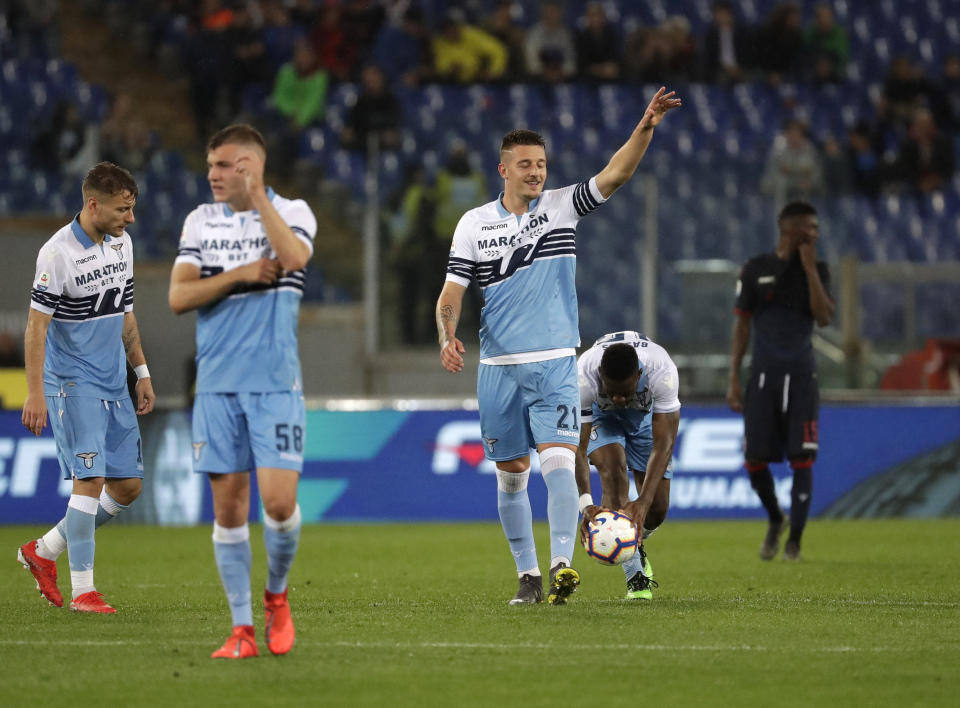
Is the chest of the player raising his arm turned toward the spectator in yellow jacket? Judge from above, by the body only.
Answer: no

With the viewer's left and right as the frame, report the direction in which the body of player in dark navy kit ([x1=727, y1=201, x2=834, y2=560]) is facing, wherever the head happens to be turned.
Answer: facing the viewer

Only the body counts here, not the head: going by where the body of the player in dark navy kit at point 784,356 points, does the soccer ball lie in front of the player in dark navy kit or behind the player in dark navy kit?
in front

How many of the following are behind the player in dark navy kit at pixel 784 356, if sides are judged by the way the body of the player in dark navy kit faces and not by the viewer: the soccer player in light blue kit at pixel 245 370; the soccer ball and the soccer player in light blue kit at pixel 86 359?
0

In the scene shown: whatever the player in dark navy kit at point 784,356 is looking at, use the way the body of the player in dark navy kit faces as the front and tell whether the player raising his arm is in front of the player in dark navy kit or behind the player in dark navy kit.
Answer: in front

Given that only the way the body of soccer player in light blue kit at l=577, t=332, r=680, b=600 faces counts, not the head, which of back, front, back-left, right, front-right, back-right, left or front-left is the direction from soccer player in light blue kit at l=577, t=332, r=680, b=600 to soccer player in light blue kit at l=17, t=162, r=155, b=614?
right

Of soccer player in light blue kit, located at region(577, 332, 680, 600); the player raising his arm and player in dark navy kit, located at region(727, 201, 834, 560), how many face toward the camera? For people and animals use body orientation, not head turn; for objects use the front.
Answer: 3

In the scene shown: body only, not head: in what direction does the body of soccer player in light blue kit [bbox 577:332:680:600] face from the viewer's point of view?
toward the camera

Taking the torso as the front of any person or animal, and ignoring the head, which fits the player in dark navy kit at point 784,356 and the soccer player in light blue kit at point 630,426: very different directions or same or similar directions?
same or similar directions

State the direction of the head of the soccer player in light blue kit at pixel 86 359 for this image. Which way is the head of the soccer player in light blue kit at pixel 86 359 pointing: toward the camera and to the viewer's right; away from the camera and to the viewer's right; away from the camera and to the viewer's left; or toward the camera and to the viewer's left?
toward the camera and to the viewer's right

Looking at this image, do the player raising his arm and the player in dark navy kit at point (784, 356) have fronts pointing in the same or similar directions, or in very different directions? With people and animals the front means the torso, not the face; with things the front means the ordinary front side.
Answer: same or similar directions

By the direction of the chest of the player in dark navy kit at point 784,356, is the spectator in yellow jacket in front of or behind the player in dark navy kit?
behind

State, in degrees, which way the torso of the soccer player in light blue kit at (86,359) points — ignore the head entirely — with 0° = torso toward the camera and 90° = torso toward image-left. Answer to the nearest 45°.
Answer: approximately 315°

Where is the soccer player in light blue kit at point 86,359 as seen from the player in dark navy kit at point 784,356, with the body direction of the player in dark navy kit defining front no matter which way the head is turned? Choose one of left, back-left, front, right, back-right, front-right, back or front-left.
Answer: front-right

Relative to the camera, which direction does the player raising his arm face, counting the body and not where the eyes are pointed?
toward the camera

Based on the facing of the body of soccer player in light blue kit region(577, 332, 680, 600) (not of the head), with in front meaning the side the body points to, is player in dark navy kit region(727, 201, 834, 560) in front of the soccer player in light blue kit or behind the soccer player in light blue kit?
behind
